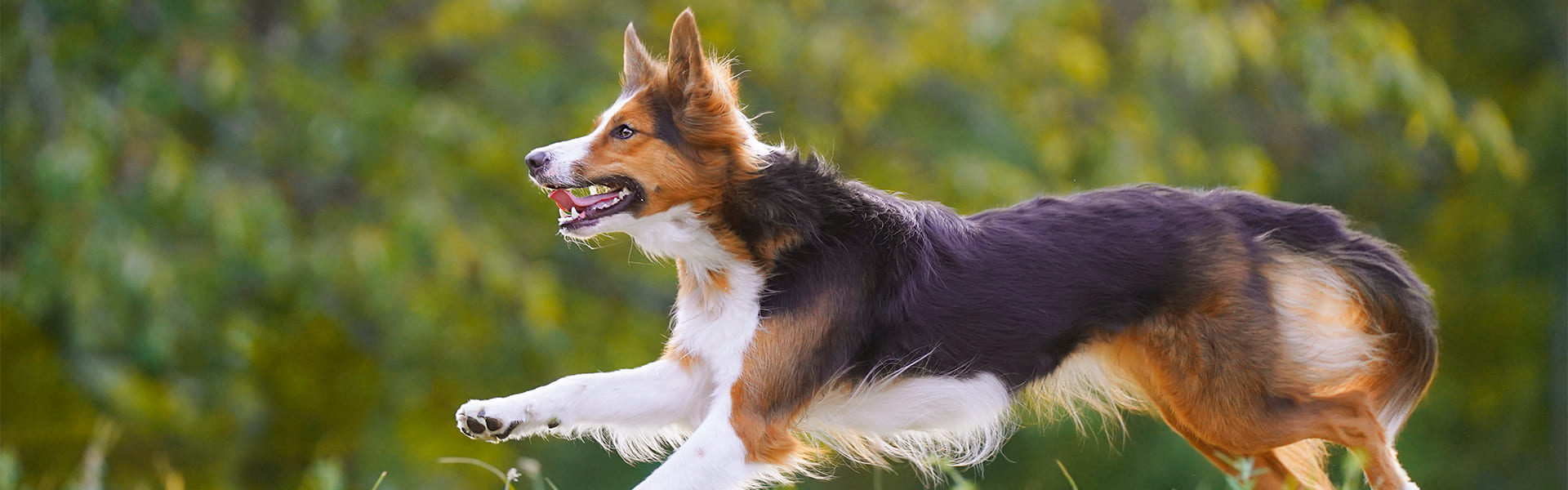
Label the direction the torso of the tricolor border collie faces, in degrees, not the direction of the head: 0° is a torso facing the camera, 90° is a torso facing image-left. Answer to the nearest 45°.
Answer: approximately 90°
